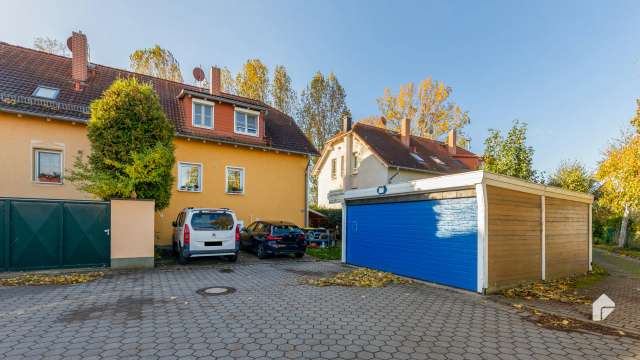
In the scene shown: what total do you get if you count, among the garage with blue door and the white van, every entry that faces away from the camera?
1

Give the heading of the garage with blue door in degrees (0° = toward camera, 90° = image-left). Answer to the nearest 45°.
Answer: approximately 45°

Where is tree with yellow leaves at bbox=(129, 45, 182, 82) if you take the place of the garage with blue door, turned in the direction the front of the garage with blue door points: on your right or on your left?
on your right

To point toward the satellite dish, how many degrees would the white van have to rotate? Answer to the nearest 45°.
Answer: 0° — it already faces it

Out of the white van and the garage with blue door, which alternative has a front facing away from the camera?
the white van

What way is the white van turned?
away from the camera

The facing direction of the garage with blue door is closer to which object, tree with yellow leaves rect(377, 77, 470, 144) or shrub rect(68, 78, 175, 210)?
the shrub

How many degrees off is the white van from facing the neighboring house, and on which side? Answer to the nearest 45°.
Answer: approximately 45° to its right
